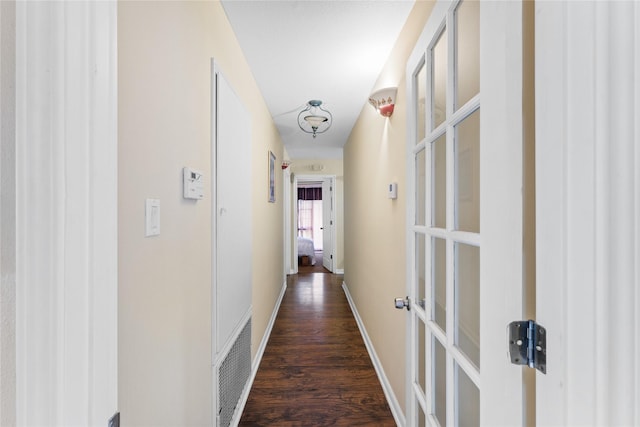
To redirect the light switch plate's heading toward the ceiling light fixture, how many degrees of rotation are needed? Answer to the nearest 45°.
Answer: approximately 90° to its left

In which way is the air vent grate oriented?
to the viewer's right

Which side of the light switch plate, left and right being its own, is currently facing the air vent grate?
left

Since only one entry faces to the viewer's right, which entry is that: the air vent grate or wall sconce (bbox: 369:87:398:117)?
the air vent grate

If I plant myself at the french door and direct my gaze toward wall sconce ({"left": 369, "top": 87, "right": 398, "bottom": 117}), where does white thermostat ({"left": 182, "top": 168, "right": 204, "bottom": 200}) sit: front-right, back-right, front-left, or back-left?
front-left

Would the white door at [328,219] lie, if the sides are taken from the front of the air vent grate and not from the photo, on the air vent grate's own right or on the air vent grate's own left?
on the air vent grate's own left

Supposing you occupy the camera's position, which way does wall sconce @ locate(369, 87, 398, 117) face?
facing to the left of the viewer

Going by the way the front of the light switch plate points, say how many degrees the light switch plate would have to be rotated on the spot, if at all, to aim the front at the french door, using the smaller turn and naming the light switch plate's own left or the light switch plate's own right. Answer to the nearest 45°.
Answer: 0° — it already faces it

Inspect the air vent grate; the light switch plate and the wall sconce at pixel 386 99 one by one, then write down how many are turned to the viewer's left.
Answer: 1

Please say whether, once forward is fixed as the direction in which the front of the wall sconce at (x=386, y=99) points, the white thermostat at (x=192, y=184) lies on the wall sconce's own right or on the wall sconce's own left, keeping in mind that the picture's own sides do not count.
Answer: on the wall sconce's own left

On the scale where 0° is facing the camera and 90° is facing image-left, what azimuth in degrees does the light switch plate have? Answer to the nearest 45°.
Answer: approximately 315°
